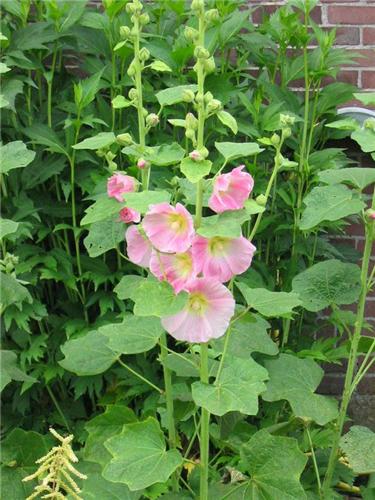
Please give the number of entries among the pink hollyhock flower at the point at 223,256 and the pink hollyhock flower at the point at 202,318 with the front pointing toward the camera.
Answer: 2
